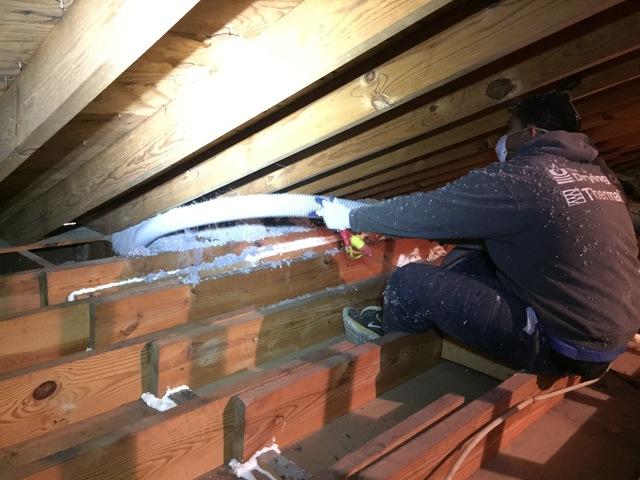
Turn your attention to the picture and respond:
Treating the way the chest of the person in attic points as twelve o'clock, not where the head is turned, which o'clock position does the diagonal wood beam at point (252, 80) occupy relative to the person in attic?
The diagonal wood beam is roughly at 10 o'clock from the person in attic.

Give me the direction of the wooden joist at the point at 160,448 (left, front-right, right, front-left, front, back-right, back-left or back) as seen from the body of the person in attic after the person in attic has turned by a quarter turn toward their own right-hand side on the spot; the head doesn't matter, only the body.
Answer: back

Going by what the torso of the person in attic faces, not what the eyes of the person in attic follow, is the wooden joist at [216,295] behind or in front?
in front

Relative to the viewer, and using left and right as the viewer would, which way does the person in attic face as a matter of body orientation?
facing away from the viewer and to the left of the viewer

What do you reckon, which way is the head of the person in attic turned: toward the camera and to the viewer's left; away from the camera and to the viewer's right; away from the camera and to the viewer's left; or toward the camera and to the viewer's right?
away from the camera and to the viewer's left
